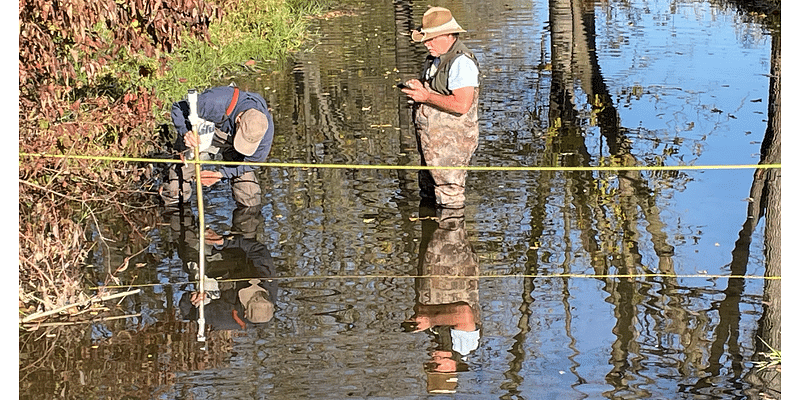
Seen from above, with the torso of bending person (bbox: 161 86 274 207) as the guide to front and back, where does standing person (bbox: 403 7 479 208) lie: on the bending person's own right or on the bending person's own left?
on the bending person's own left

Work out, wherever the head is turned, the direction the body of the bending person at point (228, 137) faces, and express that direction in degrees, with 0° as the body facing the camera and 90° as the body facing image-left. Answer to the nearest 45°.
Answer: approximately 0°
